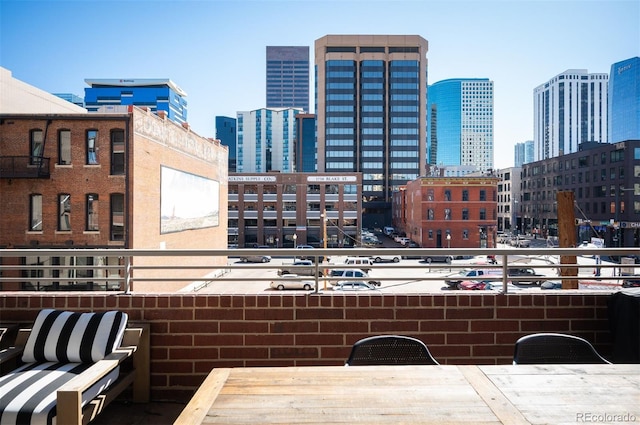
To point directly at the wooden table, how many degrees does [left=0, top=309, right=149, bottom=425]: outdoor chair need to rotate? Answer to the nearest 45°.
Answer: approximately 90° to its left

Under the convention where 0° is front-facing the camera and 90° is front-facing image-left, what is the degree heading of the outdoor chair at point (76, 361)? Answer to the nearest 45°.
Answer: approximately 45°

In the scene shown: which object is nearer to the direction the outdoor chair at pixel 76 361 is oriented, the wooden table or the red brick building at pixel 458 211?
the wooden table

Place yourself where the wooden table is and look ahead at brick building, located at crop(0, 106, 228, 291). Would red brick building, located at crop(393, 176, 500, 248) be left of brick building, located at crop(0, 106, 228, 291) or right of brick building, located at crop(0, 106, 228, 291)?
right

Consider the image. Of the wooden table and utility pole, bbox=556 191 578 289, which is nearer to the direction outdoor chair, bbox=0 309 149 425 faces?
the wooden table

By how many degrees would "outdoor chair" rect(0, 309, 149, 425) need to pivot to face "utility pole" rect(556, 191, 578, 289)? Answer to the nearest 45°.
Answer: approximately 135° to its left

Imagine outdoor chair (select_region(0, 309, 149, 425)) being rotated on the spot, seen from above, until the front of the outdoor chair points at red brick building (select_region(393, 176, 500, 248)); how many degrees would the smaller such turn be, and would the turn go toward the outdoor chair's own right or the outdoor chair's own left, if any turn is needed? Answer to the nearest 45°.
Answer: approximately 180°

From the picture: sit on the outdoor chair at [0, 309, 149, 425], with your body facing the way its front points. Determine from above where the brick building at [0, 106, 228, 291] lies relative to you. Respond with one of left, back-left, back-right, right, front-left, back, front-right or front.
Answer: back-right
